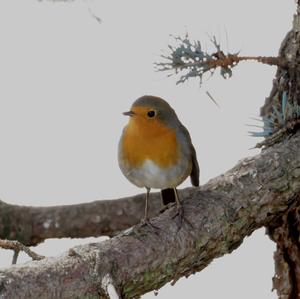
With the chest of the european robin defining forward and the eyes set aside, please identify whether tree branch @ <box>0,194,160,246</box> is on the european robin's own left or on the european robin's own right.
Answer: on the european robin's own right

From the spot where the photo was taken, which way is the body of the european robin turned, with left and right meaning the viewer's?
facing the viewer and to the left of the viewer
